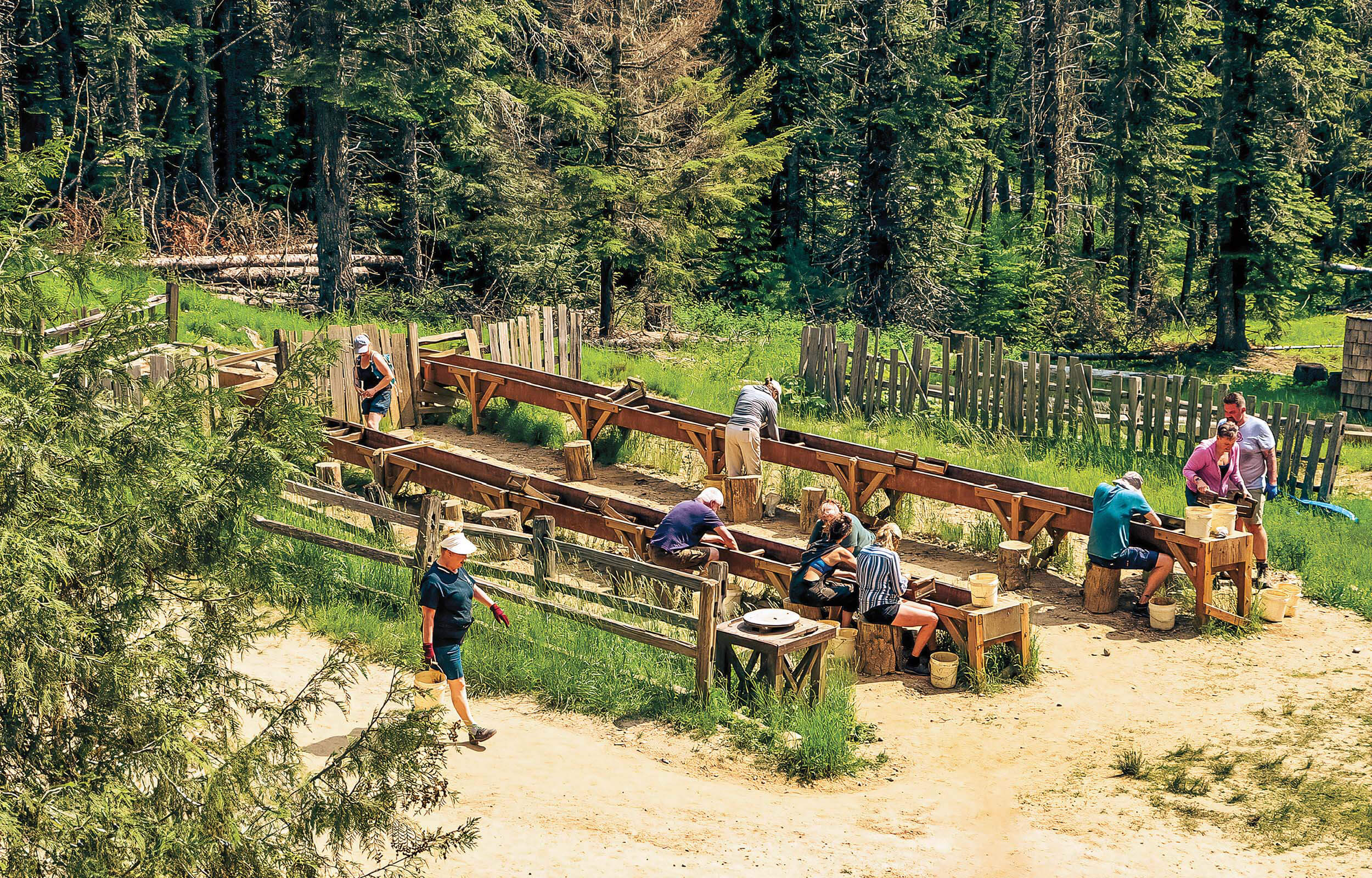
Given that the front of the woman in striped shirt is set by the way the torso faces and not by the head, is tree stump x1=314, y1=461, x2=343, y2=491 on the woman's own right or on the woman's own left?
on the woman's own left

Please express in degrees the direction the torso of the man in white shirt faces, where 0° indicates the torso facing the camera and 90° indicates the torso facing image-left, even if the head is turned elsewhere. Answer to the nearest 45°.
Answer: approximately 45°

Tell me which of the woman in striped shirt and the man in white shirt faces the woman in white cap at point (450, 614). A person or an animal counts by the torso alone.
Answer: the man in white shirt

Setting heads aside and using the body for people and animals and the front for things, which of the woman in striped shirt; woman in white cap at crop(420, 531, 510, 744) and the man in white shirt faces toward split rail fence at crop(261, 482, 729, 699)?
the man in white shirt

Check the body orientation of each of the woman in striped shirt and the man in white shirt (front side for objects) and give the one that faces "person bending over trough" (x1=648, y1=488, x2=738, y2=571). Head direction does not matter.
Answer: the man in white shirt

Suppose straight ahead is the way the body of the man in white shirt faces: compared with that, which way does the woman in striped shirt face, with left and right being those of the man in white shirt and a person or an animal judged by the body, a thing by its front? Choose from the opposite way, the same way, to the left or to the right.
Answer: the opposite way

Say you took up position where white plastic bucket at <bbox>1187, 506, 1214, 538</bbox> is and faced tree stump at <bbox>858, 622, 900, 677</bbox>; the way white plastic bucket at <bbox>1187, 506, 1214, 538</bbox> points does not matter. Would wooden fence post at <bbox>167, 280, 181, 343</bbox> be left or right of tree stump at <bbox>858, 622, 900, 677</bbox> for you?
right

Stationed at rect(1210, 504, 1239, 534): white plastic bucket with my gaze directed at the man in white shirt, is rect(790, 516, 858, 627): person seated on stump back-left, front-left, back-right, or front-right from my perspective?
back-left

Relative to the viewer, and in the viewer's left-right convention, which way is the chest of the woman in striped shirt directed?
facing away from the viewer and to the right of the viewer

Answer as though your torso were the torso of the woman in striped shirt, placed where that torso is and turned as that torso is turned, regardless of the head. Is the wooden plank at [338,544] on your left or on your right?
on your left

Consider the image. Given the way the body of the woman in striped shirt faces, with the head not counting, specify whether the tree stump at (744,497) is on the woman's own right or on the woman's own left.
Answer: on the woman's own left

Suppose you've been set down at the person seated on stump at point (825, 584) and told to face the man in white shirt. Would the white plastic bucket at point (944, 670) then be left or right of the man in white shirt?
right

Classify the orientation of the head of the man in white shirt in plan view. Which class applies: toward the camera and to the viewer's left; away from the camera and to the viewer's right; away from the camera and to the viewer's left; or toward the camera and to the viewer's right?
toward the camera and to the viewer's left

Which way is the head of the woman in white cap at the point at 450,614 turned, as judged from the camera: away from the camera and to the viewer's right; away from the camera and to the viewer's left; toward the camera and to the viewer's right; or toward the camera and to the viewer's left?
toward the camera and to the viewer's right

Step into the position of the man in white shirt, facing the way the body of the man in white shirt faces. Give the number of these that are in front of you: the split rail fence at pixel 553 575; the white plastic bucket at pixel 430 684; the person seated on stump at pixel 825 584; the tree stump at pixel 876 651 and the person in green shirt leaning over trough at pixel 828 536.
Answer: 5

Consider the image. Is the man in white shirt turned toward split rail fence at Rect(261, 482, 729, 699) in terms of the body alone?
yes
